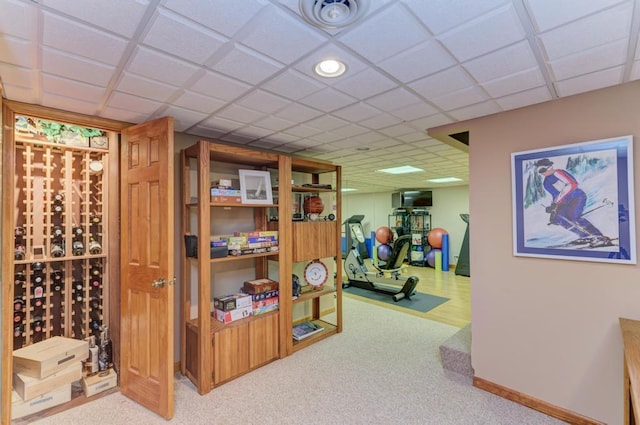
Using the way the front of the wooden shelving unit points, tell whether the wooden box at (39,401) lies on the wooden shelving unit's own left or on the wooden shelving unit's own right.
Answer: on the wooden shelving unit's own right

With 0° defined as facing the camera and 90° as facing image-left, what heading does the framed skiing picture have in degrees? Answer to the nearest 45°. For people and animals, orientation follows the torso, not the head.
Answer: approximately 45°

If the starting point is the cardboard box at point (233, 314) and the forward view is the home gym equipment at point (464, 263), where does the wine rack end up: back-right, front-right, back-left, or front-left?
back-left

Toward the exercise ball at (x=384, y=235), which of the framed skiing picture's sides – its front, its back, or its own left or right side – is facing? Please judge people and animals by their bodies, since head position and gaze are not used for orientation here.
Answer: right

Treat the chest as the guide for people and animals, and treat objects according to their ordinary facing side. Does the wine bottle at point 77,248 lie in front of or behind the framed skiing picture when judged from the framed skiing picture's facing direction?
in front

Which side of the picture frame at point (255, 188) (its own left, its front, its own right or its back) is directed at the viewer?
front

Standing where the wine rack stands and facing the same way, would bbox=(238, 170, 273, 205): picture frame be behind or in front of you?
in front

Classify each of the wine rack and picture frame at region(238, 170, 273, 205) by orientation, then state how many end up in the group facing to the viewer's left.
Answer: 0

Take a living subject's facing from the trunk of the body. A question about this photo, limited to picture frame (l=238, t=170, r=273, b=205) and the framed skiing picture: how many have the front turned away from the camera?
0

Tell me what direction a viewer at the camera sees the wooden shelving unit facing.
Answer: facing the viewer and to the right of the viewer

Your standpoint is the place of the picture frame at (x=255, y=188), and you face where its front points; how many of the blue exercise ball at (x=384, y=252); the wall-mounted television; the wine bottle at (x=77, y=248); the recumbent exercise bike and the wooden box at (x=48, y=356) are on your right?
2
